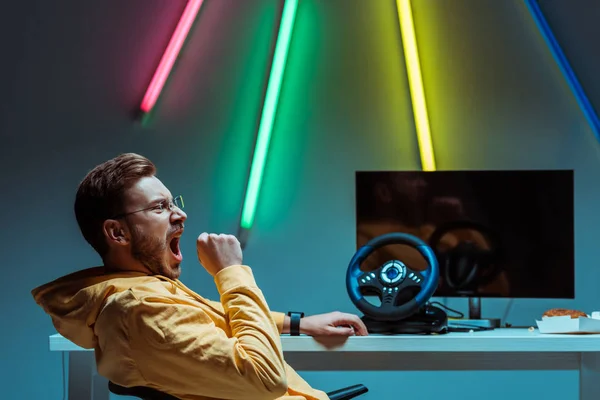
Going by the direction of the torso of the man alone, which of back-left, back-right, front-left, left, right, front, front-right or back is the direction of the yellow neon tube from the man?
front-left

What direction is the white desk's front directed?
toward the camera

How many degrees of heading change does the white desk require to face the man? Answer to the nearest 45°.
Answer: approximately 45° to its right

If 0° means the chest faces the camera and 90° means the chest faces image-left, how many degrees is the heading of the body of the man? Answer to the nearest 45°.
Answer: approximately 270°

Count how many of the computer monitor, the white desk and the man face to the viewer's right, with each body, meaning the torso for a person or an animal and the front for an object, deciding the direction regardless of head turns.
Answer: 1

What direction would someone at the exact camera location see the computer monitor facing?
facing the viewer

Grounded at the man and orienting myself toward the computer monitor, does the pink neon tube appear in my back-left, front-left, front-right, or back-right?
front-left

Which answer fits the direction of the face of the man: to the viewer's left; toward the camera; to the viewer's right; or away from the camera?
to the viewer's right

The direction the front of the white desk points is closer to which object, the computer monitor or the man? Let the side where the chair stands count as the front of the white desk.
the man

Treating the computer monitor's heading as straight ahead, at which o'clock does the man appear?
The man is roughly at 1 o'clock from the computer monitor.

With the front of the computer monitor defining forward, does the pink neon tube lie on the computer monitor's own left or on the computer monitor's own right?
on the computer monitor's own right

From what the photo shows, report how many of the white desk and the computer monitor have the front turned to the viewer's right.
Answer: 0
